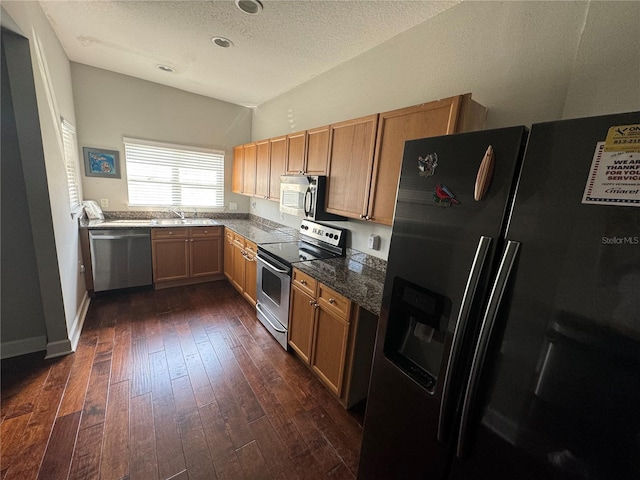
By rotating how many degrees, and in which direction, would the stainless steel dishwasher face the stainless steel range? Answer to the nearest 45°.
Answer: approximately 45° to its left

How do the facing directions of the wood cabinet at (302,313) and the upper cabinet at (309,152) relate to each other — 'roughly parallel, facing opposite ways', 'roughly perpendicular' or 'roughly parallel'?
roughly parallel

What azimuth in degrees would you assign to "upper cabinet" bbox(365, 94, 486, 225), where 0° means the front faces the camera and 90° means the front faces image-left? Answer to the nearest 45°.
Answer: approximately 45°

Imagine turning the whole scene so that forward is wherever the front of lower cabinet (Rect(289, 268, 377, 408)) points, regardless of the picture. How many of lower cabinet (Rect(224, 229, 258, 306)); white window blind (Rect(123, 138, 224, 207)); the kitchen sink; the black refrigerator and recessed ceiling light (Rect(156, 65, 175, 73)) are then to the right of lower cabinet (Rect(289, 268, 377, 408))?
4

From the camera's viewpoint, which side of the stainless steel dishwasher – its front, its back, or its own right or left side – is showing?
front

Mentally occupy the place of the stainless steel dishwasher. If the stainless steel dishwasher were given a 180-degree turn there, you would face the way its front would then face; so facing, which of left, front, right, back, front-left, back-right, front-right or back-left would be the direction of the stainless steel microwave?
back-right

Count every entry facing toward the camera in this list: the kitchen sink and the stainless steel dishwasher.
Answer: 2

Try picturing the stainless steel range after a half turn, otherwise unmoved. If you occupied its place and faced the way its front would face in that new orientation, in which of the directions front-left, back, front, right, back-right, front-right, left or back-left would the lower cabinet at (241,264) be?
left

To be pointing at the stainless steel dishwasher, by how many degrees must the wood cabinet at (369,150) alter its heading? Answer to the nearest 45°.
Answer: approximately 45° to its right

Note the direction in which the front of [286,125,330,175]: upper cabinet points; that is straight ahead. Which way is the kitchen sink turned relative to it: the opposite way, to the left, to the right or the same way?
to the left

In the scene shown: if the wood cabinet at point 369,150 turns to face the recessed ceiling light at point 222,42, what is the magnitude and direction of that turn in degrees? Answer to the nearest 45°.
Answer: approximately 45° to its right

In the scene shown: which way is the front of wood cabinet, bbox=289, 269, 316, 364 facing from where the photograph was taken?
facing the viewer and to the left of the viewer

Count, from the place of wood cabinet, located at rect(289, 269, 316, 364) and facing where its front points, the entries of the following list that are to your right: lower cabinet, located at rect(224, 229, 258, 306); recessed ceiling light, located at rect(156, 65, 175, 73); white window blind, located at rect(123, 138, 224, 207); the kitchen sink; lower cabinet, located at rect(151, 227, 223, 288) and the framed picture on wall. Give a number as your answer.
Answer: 6

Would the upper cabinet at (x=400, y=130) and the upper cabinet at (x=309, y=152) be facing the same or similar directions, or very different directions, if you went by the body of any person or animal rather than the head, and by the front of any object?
same or similar directions

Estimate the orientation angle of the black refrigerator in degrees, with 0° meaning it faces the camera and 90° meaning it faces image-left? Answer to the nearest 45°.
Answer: approximately 45°

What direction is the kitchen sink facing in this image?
toward the camera
